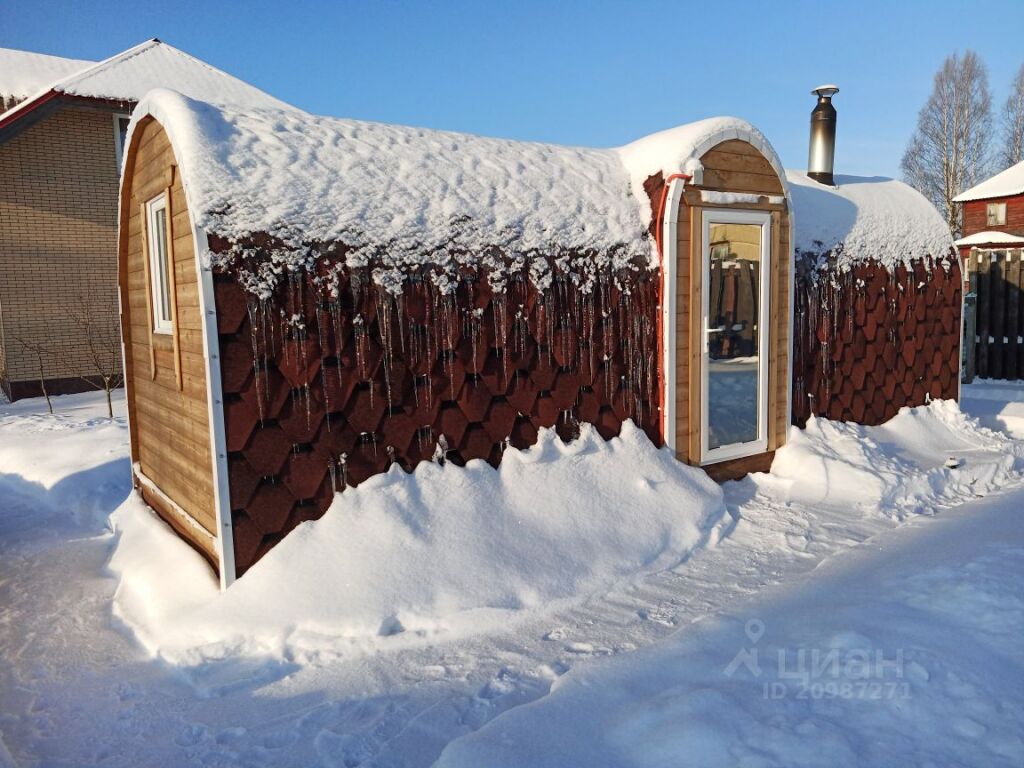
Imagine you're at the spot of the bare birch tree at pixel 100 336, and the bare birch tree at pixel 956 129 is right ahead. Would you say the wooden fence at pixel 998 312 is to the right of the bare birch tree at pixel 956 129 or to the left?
right

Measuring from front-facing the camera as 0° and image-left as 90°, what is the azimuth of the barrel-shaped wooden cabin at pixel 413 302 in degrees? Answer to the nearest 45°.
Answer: approximately 315°

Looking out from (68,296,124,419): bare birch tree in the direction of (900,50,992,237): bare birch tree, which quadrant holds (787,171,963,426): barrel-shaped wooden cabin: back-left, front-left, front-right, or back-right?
front-right

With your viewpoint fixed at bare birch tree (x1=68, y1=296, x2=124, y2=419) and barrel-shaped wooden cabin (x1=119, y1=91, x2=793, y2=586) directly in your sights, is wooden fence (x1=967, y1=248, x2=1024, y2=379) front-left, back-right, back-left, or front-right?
front-left

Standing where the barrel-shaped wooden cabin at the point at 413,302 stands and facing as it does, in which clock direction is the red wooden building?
The red wooden building is roughly at 9 o'clock from the barrel-shaped wooden cabin.

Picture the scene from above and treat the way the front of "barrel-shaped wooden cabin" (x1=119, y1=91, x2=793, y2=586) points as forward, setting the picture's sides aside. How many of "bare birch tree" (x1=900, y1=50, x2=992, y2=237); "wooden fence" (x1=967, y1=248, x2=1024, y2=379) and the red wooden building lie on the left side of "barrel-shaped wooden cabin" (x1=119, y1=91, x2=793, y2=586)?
3

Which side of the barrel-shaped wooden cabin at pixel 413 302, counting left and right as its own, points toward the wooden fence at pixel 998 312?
left

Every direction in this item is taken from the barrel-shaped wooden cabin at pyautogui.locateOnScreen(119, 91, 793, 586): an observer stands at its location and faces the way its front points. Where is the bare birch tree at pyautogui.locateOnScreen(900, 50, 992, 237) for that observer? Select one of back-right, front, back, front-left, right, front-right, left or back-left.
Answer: left
